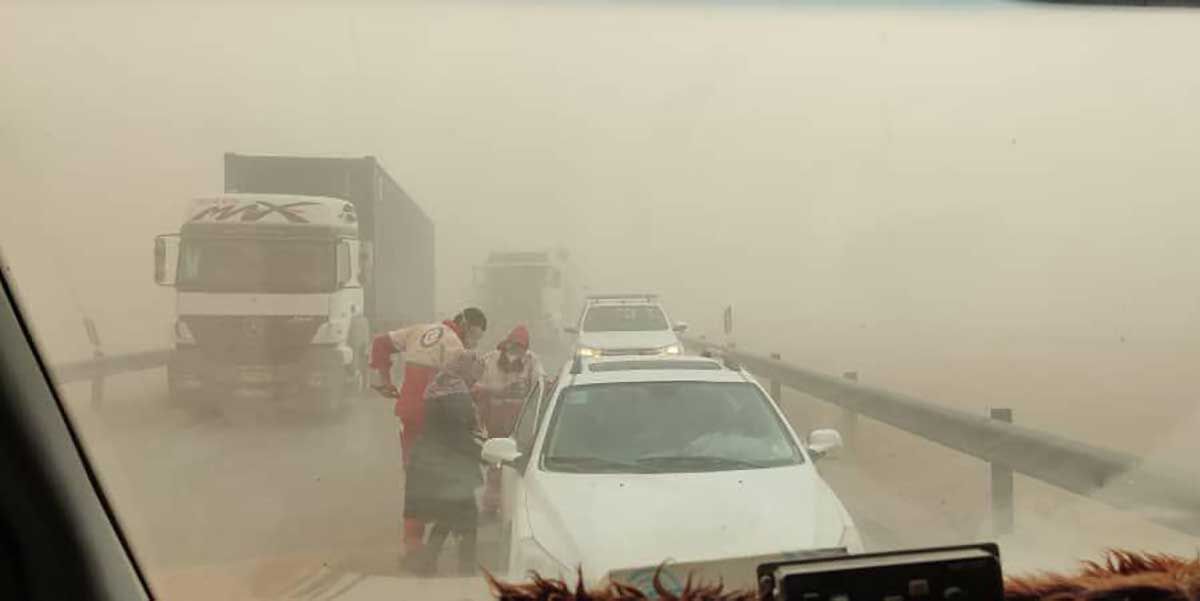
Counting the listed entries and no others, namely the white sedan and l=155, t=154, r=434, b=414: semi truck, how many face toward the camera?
2

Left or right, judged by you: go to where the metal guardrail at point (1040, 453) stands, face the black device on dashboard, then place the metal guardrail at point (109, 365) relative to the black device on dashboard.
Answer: right

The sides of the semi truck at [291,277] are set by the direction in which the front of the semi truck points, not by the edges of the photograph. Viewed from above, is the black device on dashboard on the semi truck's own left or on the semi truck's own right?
on the semi truck's own left

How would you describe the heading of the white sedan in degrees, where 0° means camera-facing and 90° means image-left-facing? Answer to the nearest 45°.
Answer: approximately 0°

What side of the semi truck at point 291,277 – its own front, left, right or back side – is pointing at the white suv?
left

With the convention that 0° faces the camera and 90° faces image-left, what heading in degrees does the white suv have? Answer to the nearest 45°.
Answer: approximately 0°
